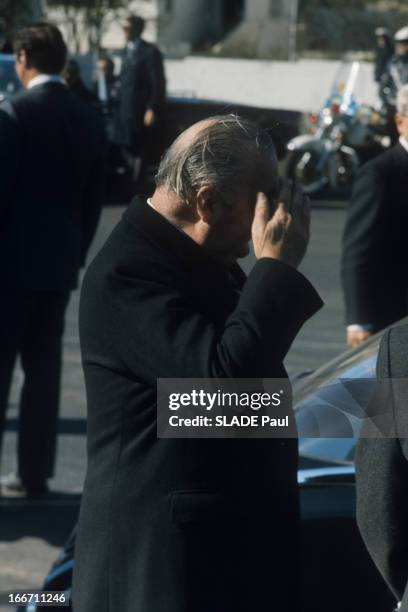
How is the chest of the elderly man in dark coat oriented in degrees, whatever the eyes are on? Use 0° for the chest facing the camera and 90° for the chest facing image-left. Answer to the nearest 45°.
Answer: approximately 270°

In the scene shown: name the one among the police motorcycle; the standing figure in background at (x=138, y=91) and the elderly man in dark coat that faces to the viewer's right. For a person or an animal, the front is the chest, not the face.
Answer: the elderly man in dark coat

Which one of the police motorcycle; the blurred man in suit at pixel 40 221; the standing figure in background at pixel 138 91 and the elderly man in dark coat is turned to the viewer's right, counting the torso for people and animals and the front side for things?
the elderly man in dark coat

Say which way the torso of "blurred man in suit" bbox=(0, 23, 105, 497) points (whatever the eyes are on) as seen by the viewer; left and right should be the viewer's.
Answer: facing away from the viewer and to the left of the viewer

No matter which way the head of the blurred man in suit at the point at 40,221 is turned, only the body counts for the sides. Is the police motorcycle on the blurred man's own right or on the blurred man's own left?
on the blurred man's own right

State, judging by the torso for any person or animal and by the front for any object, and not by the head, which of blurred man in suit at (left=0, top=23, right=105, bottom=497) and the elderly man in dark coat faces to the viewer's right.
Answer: the elderly man in dark coat

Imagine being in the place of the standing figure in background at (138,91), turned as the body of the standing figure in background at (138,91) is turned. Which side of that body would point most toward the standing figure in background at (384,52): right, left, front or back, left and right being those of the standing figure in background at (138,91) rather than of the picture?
back

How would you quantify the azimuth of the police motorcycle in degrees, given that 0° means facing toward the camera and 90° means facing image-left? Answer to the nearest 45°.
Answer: approximately 45°

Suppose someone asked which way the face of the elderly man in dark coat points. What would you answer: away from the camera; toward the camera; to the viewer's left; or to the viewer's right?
to the viewer's right

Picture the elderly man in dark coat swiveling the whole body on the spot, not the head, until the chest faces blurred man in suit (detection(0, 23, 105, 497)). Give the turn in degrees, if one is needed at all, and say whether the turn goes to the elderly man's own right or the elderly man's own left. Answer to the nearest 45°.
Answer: approximately 90° to the elderly man's own left

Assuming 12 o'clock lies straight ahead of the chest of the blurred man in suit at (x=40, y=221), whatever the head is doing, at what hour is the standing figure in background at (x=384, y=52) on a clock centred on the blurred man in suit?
The standing figure in background is roughly at 2 o'clock from the blurred man in suit.

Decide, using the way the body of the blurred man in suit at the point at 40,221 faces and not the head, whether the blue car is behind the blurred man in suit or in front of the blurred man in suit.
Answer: behind

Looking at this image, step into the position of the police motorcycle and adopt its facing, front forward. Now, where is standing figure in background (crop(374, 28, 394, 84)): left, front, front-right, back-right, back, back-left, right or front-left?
back-right

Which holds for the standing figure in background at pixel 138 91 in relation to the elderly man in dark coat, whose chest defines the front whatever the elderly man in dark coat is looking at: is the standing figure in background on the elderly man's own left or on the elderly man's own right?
on the elderly man's own left
